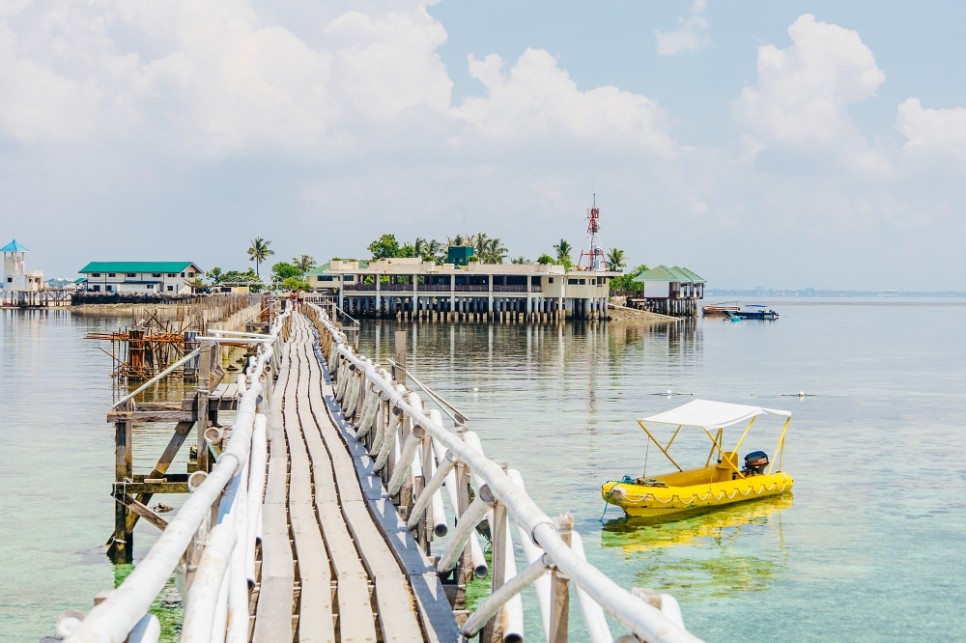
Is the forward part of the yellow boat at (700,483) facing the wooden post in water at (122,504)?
yes

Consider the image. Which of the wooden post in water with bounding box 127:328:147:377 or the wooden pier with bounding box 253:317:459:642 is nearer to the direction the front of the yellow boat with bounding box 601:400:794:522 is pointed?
the wooden pier

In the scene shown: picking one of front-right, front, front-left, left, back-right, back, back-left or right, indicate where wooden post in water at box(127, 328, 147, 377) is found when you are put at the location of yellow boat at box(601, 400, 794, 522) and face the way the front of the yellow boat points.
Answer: right

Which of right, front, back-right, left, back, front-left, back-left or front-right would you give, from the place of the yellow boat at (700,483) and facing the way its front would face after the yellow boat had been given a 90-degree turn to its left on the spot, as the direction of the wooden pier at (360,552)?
front-right

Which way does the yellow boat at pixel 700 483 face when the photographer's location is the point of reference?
facing the viewer and to the left of the viewer
